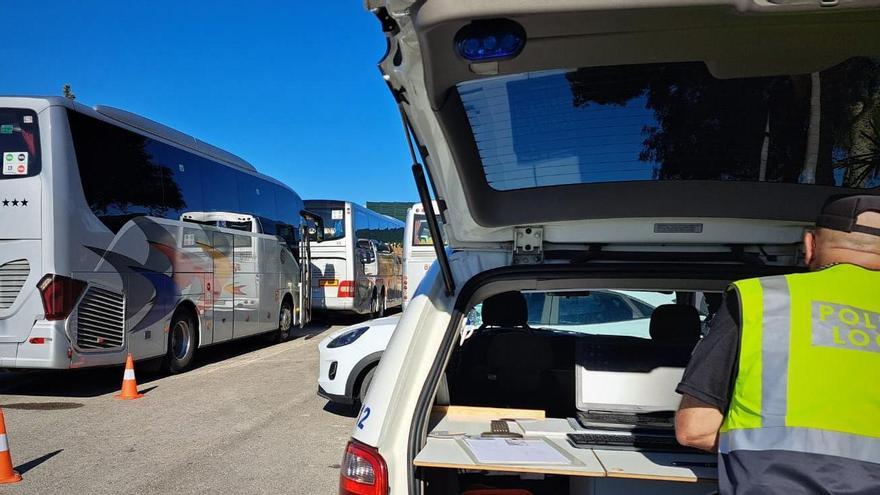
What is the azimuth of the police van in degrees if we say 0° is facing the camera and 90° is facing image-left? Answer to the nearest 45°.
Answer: approximately 180°

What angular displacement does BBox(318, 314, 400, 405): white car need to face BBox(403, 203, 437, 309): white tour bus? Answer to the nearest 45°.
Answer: approximately 135° to its right

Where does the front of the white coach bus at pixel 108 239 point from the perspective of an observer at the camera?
facing away from the viewer and to the right of the viewer

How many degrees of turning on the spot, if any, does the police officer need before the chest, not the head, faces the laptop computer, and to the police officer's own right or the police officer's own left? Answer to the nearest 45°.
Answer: approximately 45° to the police officer's own left

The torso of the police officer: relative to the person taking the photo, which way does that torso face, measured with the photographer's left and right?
facing away from the viewer

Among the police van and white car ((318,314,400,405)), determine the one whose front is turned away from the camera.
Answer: the police van

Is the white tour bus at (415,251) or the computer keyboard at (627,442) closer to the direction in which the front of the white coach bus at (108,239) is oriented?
the white tour bus

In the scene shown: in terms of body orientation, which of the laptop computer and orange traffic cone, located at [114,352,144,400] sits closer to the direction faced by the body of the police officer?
the laptop computer

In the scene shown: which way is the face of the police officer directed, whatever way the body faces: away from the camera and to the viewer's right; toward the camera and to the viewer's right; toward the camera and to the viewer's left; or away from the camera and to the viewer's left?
away from the camera and to the viewer's left

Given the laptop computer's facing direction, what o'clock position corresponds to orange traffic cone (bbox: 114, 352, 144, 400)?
The orange traffic cone is roughly at 4 o'clock from the laptop computer.

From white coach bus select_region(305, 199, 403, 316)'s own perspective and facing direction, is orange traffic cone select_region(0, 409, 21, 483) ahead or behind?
behind

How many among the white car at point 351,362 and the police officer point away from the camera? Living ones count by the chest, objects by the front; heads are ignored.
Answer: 1
